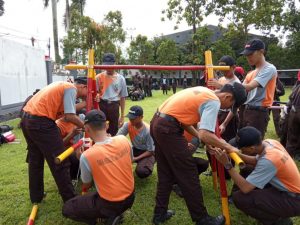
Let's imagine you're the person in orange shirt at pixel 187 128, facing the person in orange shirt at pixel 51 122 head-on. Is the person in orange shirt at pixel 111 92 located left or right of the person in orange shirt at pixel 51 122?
right

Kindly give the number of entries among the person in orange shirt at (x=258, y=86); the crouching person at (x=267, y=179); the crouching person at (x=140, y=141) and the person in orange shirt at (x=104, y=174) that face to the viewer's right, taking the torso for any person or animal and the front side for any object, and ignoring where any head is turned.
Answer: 0

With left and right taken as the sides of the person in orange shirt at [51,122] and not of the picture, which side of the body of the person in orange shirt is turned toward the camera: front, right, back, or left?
right

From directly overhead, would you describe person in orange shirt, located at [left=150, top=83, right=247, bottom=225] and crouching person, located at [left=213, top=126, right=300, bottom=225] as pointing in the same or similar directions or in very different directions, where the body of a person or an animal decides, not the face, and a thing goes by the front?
very different directions

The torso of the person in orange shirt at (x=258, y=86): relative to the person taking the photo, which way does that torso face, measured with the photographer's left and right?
facing the viewer and to the left of the viewer

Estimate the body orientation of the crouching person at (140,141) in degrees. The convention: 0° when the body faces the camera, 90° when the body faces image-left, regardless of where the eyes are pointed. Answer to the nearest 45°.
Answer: approximately 45°

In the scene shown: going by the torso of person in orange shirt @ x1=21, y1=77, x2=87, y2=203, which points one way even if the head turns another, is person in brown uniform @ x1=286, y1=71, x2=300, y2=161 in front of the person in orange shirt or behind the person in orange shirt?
in front

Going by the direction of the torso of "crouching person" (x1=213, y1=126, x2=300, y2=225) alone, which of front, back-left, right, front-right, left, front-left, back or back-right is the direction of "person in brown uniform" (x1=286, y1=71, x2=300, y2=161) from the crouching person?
right

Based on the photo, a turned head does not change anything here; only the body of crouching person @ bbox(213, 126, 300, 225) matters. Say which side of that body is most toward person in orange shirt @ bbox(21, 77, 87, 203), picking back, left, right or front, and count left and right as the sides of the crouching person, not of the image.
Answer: front

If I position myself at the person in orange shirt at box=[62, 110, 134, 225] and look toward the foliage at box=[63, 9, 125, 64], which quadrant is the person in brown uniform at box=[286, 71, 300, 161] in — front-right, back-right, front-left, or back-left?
front-right

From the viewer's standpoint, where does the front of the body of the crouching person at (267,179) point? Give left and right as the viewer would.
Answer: facing to the left of the viewer

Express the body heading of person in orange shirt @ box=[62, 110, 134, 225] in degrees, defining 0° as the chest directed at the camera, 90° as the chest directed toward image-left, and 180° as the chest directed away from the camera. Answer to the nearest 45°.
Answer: approximately 135°

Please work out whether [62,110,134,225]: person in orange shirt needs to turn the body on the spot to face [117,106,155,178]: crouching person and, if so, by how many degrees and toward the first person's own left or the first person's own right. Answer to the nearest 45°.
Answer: approximately 45° to the first person's own right
